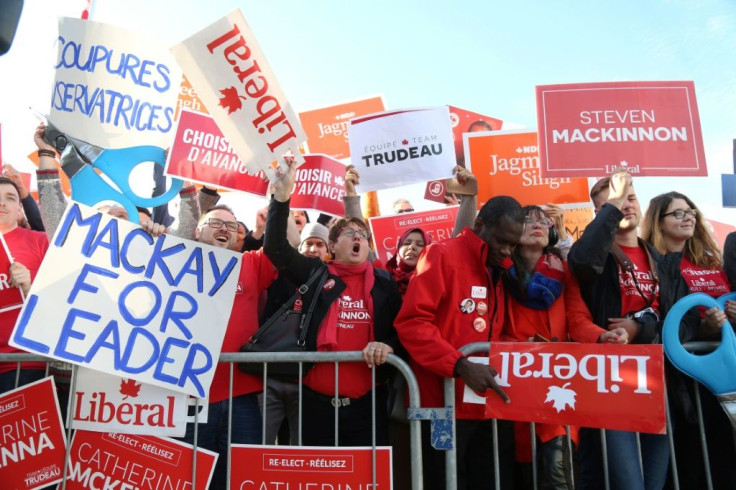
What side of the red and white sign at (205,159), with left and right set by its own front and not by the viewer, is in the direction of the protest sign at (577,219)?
left

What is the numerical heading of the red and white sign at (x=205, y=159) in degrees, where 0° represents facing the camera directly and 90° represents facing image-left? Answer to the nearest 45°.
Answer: approximately 0°

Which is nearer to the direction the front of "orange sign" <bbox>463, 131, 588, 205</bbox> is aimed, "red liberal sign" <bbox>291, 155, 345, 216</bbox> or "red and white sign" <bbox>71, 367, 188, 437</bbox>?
the red and white sign

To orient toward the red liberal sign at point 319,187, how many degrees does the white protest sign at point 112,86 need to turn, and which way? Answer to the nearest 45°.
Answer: approximately 135° to its left

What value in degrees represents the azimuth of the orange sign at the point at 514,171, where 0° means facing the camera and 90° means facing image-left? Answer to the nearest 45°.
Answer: approximately 0°

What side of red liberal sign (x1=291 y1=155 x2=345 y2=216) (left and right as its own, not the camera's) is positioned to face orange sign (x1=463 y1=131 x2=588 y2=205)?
left
